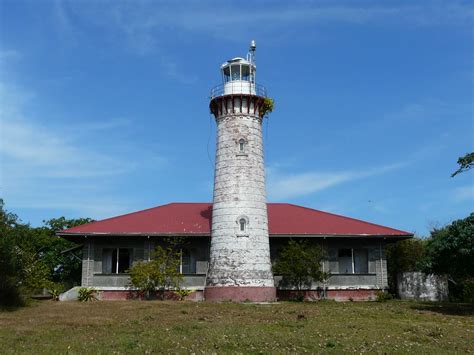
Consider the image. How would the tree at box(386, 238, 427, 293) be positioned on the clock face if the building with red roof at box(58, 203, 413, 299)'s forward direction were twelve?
The tree is roughly at 8 o'clock from the building with red roof.

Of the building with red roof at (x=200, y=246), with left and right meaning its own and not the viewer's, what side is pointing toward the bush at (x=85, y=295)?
right

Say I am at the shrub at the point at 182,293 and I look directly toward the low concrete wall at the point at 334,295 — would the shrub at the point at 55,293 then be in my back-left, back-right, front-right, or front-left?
back-left

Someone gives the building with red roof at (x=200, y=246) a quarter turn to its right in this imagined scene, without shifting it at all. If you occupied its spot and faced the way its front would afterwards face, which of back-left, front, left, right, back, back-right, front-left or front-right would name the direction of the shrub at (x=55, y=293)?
front

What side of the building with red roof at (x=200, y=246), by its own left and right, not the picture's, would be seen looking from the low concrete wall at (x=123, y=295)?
right

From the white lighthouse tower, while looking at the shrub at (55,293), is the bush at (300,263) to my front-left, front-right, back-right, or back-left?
back-right

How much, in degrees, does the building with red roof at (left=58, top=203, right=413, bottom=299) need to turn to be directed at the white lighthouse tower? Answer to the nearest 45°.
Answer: approximately 45° to its left

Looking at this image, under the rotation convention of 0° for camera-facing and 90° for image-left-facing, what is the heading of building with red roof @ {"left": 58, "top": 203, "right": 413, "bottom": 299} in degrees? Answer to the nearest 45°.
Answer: approximately 0°

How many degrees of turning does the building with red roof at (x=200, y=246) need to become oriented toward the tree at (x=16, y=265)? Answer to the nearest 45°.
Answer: approximately 45° to its right

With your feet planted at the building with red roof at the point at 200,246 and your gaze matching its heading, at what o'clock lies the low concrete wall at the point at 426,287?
The low concrete wall is roughly at 9 o'clock from the building with red roof.

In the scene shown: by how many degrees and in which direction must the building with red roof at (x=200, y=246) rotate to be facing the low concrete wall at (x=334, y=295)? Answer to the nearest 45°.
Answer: approximately 90° to its left
